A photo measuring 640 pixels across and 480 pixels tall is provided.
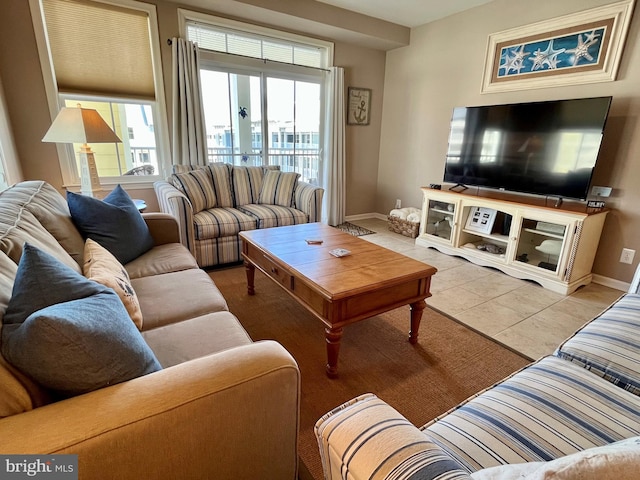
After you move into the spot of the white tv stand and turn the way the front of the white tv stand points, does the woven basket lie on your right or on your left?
on your right

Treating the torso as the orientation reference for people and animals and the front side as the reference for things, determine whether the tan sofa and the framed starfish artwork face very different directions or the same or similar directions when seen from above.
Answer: very different directions

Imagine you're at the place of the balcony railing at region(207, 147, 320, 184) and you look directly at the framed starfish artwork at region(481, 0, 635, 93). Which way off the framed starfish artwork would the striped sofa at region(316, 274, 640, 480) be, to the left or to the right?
right

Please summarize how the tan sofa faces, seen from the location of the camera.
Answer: facing to the right of the viewer

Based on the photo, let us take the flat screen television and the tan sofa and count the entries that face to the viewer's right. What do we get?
1

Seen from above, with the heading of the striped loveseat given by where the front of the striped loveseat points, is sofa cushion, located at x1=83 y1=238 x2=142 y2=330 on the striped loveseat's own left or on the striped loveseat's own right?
on the striped loveseat's own right

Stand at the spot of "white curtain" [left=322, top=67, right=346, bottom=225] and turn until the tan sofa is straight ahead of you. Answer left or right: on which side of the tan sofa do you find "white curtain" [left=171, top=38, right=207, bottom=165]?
right

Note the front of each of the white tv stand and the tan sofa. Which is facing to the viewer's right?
the tan sofa

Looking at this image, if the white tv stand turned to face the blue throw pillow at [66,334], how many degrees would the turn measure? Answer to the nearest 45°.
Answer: approximately 45° to its left
